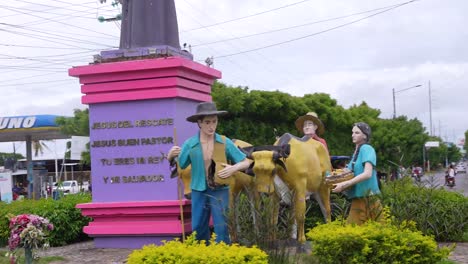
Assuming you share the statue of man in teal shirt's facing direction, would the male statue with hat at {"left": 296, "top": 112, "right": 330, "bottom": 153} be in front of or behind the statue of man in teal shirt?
behind

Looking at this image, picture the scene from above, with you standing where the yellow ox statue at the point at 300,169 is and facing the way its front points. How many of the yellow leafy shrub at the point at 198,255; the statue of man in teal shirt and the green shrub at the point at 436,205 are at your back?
1

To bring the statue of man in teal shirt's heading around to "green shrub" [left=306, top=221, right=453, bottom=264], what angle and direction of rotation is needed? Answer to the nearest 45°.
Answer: approximately 45° to its left

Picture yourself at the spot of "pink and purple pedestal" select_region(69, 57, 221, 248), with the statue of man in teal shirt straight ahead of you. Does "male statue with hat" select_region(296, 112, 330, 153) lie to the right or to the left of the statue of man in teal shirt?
left

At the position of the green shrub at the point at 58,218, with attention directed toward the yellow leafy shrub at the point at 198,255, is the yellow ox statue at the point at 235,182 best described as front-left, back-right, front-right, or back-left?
front-left

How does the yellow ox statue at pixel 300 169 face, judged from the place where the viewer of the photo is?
facing the viewer and to the left of the viewer

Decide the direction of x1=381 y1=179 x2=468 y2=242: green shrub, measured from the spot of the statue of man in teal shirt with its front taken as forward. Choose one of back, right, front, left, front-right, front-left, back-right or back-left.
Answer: back-left

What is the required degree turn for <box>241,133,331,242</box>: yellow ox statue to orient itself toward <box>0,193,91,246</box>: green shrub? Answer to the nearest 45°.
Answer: approximately 90° to its right

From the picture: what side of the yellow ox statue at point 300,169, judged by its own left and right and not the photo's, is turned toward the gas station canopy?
right

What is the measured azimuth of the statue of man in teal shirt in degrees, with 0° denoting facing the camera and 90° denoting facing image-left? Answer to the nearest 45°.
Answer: approximately 0°

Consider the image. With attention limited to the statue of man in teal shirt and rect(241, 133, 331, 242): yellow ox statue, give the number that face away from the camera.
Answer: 0

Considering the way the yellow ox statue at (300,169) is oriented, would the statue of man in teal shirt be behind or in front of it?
in front

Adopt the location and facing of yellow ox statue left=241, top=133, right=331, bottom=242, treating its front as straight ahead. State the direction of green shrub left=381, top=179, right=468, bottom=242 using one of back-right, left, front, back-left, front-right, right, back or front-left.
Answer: back

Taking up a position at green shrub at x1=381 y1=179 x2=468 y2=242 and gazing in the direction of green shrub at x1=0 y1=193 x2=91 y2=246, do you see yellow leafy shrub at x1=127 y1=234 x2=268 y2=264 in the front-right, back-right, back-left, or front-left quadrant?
front-left

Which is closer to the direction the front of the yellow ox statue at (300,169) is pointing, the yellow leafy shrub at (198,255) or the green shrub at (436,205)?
the yellow leafy shrub

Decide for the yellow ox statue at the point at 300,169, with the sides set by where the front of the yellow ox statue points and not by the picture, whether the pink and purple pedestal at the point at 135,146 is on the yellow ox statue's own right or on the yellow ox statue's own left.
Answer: on the yellow ox statue's own right

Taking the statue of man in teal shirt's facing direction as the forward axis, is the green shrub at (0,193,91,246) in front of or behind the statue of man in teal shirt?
behind
